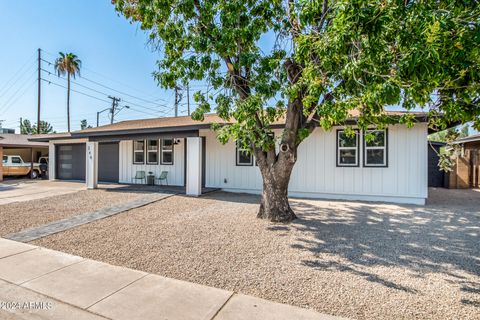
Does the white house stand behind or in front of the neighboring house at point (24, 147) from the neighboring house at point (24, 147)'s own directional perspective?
in front

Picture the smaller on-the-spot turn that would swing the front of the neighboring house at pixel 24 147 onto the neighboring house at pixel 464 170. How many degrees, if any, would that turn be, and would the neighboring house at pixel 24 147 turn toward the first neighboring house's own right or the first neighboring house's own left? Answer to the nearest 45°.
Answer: approximately 45° to the first neighboring house's own left

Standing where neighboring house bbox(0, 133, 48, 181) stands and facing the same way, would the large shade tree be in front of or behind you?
in front

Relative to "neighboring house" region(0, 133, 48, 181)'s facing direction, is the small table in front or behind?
in front

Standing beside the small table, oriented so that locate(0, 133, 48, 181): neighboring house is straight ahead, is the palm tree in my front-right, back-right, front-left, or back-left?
front-right

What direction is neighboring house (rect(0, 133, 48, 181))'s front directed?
toward the camera
